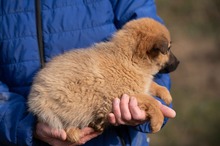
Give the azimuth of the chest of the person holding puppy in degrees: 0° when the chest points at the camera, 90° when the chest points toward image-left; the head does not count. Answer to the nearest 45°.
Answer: approximately 0°
